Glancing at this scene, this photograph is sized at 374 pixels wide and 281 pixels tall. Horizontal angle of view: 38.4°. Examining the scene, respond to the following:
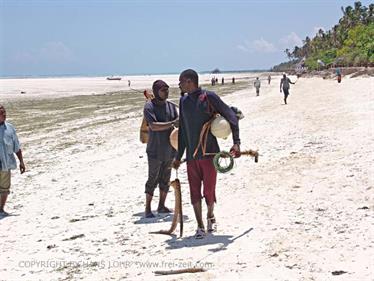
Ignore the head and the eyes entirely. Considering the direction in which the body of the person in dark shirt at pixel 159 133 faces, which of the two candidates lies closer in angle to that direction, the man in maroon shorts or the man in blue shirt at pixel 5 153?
the man in maroon shorts

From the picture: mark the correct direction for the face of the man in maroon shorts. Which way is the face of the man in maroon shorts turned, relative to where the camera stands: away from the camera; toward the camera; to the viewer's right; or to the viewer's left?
to the viewer's left

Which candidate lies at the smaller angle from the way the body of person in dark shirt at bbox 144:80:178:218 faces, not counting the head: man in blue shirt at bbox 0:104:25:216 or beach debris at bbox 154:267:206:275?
the beach debris

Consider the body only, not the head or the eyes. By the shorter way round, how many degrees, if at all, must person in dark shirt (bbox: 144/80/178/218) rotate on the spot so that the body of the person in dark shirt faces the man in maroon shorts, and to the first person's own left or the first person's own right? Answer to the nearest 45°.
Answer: approximately 45° to the first person's own right

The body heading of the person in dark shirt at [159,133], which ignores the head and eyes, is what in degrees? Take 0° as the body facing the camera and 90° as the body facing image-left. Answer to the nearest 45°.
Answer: approximately 315°

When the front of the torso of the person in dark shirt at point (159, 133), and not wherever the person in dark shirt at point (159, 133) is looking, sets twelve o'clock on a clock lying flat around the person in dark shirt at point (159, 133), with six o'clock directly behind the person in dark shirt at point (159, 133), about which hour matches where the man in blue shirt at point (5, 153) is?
the man in blue shirt at point (5, 153) is roughly at 5 o'clock from the person in dark shirt at point (159, 133).

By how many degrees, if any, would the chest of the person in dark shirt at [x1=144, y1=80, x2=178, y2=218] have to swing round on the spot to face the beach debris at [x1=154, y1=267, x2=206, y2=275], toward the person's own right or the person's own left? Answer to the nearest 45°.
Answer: approximately 45° to the person's own right

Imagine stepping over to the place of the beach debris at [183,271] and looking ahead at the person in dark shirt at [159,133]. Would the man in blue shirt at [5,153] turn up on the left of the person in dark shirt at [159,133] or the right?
left
